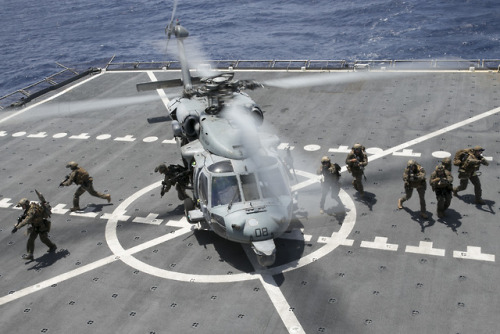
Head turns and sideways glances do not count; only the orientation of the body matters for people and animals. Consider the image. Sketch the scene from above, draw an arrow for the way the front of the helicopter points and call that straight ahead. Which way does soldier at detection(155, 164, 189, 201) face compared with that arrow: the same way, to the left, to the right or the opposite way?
to the right

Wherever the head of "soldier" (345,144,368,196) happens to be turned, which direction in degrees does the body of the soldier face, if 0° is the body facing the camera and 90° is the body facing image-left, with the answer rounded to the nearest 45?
approximately 0°

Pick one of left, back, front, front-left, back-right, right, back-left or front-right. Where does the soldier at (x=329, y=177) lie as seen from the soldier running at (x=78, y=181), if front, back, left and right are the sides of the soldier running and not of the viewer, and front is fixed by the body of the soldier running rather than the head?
back-left

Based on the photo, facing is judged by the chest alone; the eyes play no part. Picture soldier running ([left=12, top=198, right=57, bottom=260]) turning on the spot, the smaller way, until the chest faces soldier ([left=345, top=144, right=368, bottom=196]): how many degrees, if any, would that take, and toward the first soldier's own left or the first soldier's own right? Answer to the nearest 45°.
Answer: approximately 180°

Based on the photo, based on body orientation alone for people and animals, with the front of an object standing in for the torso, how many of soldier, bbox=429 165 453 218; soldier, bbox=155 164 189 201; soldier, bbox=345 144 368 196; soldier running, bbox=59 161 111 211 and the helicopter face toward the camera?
3

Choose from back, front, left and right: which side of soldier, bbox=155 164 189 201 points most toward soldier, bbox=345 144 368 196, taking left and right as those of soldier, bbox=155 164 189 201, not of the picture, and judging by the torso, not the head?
back

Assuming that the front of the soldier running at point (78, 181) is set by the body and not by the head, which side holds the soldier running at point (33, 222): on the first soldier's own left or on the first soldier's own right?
on the first soldier's own left

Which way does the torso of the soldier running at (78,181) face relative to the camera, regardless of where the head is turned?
to the viewer's left

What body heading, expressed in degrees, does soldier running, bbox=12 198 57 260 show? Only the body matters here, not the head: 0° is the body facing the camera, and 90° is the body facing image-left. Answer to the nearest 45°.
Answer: approximately 90°

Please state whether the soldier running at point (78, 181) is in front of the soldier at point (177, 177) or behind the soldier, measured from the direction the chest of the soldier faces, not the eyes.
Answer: in front
